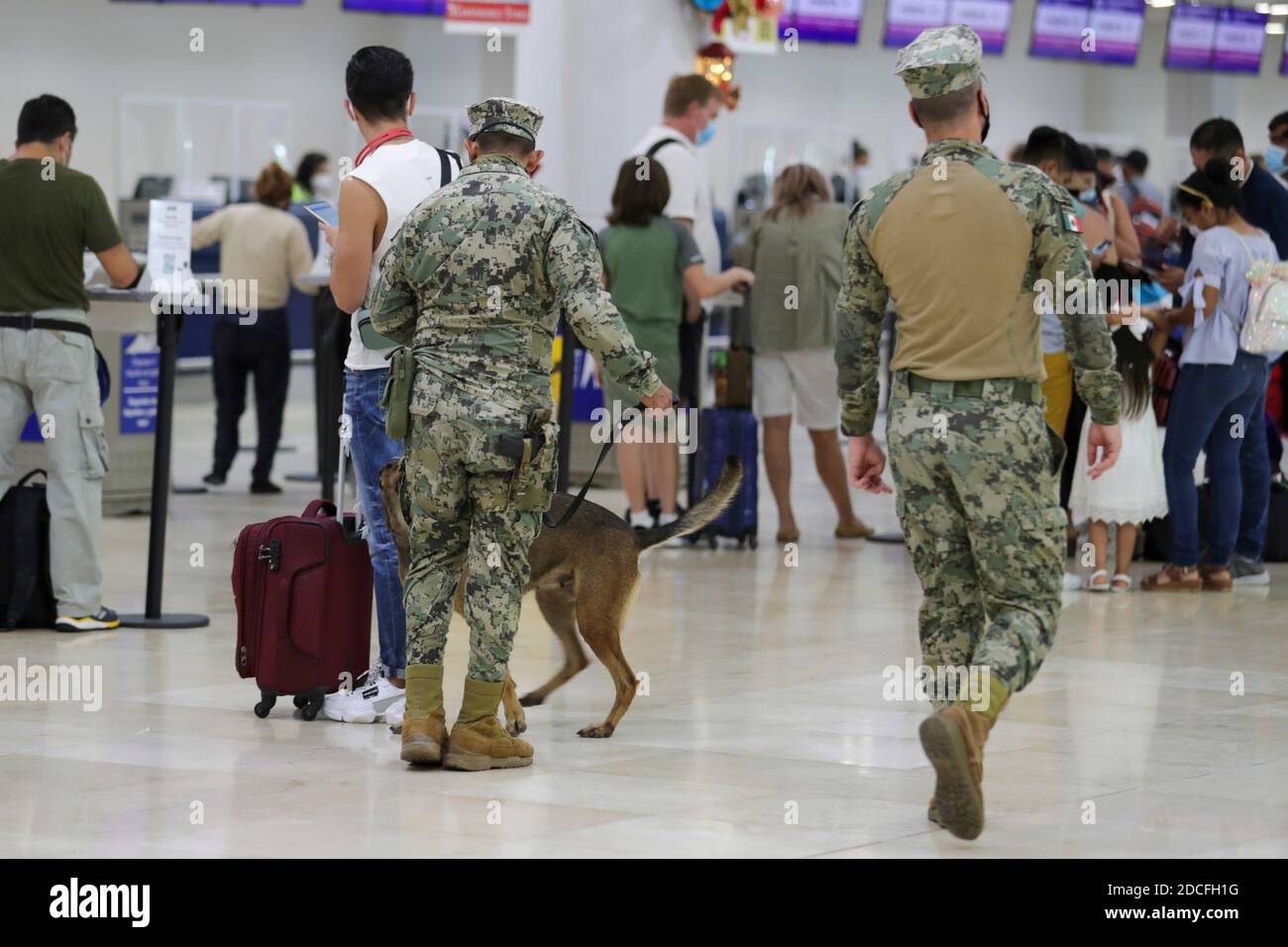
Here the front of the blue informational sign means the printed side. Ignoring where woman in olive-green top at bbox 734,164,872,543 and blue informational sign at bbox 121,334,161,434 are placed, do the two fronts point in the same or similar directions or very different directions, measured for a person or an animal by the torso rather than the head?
very different directions

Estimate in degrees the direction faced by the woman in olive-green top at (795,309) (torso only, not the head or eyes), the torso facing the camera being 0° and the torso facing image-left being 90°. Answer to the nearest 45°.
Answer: approximately 180°

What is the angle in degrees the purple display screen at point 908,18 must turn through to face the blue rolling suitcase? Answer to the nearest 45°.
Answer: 0° — it already faces it

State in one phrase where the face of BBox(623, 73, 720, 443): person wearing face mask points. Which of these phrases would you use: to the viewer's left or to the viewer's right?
to the viewer's right

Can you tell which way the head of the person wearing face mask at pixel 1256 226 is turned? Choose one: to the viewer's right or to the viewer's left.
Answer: to the viewer's left

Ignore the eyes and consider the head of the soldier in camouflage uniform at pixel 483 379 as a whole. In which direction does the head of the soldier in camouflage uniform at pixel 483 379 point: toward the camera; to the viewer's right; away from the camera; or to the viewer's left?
away from the camera

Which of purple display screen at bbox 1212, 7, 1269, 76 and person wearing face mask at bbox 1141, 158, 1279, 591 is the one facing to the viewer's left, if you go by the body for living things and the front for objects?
the person wearing face mask

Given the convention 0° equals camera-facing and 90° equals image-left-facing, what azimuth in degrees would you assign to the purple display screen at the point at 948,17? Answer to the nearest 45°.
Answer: approximately 0°

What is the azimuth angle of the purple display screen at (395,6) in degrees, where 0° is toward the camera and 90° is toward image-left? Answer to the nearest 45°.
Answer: approximately 0°

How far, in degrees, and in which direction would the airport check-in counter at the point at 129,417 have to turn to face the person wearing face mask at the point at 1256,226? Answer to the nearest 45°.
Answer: approximately 45° to its left

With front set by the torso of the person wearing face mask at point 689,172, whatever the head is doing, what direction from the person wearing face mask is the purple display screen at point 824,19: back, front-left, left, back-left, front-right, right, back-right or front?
left

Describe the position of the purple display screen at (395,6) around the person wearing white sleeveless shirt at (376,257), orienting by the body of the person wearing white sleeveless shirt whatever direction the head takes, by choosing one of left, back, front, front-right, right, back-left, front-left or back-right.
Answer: front-right

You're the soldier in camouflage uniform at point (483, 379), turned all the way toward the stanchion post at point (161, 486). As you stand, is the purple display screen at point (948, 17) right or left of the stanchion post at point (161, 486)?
right

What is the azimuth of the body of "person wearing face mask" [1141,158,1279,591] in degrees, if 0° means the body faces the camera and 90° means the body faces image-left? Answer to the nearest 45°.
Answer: approximately 90°

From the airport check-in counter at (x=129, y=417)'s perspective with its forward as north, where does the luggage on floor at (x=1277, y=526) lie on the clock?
The luggage on floor is roughly at 10 o'clock from the airport check-in counter.
